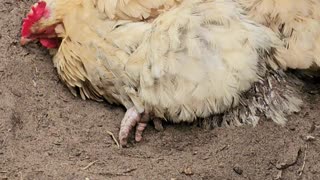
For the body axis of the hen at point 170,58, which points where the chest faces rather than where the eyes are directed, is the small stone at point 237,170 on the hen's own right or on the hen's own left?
on the hen's own left

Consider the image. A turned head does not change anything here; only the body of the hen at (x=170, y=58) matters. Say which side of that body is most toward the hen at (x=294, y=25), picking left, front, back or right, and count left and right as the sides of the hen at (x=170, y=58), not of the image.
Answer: back

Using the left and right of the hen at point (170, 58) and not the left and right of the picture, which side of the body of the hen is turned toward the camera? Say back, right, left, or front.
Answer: left
